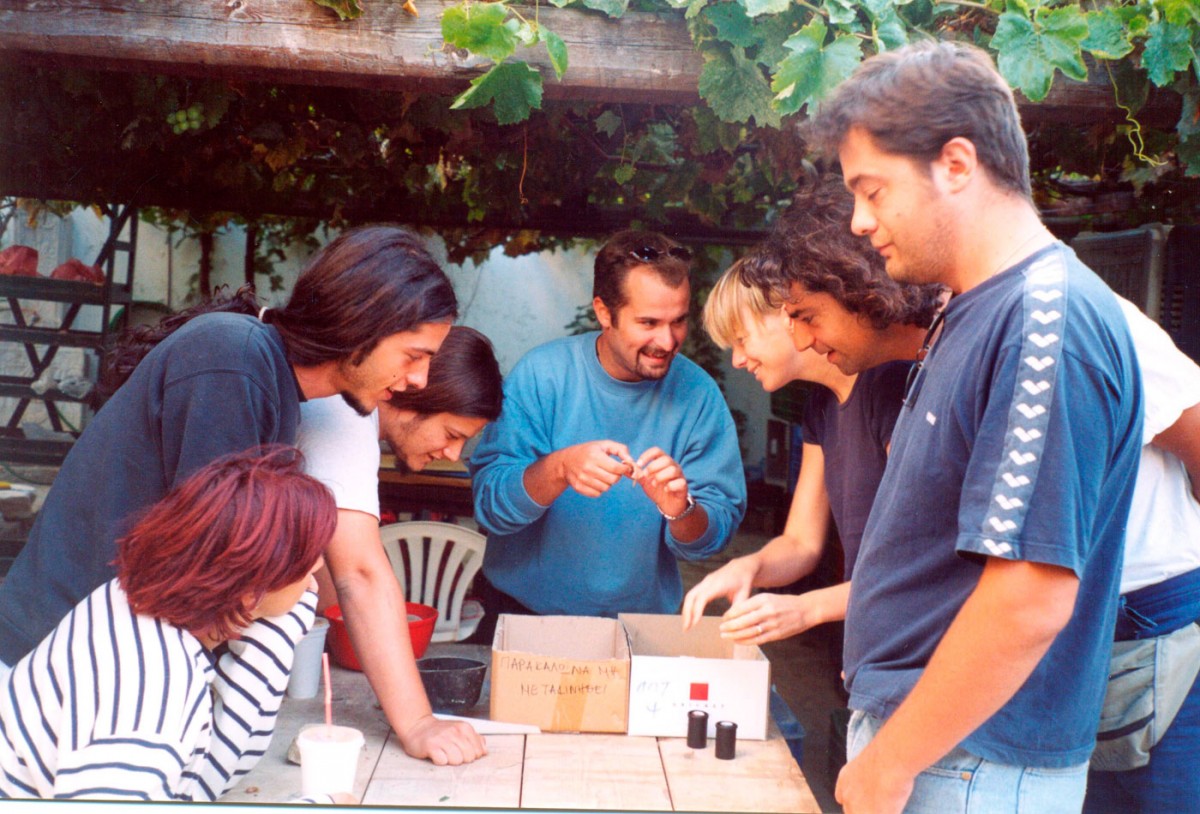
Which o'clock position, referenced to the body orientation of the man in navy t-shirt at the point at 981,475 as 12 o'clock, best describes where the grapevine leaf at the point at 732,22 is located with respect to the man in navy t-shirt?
The grapevine leaf is roughly at 2 o'clock from the man in navy t-shirt.

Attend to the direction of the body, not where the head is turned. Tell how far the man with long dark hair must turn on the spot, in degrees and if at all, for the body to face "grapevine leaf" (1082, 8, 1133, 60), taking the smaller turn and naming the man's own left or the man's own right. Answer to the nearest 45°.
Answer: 0° — they already face it

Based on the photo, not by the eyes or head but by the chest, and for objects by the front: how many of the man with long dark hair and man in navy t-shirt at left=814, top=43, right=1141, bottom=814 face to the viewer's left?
1

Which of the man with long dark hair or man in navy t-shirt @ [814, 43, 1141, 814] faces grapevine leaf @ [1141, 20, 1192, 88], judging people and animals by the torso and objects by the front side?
the man with long dark hair

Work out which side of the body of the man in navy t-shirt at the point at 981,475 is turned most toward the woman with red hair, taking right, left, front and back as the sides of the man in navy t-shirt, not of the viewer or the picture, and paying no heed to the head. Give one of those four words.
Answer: front

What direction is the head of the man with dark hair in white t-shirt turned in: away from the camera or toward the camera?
toward the camera

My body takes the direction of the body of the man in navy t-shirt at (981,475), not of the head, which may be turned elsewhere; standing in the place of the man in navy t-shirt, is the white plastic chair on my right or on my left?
on my right

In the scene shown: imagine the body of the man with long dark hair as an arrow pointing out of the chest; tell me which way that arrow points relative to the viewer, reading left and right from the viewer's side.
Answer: facing to the right of the viewer

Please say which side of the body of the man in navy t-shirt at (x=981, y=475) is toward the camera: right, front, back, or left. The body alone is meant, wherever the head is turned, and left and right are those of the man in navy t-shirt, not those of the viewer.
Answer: left

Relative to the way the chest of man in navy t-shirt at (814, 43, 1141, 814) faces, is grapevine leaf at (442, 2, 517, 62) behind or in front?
in front

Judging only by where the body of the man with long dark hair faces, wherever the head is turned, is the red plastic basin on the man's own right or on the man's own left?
on the man's own left

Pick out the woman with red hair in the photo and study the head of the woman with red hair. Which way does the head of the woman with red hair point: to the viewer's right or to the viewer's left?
to the viewer's right

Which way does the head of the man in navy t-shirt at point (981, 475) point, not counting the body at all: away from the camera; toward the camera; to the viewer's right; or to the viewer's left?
to the viewer's left

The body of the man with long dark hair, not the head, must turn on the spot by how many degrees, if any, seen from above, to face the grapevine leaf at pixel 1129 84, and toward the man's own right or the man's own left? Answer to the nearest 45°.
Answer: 0° — they already face it

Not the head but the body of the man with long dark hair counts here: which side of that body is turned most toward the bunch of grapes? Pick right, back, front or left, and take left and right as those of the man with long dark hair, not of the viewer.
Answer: left

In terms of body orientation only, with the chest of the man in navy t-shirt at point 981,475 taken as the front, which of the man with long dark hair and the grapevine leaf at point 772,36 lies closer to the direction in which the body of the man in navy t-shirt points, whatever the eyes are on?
the man with long dark hair

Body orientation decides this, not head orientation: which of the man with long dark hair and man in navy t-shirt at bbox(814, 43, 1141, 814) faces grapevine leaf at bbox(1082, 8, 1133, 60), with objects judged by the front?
the man with long dark hair

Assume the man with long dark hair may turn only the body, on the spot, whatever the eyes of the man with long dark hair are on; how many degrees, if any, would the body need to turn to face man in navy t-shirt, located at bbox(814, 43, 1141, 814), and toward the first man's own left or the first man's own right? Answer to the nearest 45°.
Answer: approximately 45° to the first man's own right
